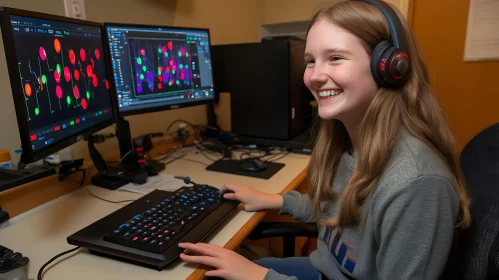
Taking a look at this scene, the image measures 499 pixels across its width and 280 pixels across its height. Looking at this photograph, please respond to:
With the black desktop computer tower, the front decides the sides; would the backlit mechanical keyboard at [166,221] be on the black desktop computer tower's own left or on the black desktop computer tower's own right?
on the black desktop computer tower's own right

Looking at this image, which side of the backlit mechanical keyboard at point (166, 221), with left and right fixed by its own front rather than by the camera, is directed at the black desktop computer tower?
left

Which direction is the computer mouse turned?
to the viewer's left

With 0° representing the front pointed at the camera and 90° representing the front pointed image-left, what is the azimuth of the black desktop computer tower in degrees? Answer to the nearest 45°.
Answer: approximately 315°

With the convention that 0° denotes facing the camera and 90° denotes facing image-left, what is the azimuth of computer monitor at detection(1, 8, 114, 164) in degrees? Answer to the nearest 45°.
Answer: approximately 315°

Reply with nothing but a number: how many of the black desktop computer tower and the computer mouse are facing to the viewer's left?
1

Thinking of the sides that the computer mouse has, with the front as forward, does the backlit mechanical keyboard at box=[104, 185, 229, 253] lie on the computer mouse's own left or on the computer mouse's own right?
on the computer mouse's own left

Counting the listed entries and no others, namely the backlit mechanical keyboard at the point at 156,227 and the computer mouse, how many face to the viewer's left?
1

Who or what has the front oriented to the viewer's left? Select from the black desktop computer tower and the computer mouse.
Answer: the computer mouse
